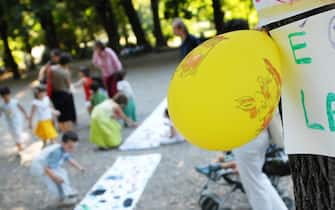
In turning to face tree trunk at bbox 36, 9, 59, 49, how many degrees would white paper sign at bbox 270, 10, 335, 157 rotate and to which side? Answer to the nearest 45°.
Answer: approximately 135° to its right

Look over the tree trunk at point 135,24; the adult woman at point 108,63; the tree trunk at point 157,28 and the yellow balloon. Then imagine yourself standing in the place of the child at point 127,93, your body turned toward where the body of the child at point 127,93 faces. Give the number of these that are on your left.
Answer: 1

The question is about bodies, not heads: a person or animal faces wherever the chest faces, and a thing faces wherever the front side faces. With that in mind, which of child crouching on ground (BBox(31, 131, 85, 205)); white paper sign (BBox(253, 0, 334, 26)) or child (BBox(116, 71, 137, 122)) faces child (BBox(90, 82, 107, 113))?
child (BBox(116, 71, 137, 122))

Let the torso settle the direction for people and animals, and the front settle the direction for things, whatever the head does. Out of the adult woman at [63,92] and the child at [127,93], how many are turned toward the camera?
0

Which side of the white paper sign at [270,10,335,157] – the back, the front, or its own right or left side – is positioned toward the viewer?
front

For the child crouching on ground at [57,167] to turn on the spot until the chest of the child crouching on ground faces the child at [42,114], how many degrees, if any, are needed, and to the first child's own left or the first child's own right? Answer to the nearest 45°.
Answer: approximately 135° to the first child's own left

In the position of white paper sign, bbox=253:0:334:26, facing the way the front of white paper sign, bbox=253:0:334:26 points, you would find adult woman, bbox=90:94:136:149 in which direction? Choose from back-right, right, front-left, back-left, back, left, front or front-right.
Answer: back-right

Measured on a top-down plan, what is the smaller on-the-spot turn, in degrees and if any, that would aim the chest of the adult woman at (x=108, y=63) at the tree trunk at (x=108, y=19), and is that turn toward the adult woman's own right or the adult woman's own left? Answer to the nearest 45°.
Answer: approximately 135° to the adult woman's own right

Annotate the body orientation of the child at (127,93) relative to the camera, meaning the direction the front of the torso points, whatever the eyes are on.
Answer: to the viewer's left

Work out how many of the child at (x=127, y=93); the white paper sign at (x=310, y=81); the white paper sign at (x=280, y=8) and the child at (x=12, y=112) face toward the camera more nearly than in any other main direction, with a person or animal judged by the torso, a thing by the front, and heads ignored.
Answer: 3

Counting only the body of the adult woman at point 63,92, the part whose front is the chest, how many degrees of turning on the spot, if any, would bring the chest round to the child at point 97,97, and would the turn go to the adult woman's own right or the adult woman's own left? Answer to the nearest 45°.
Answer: approximately 45° to the adult woman's own right
